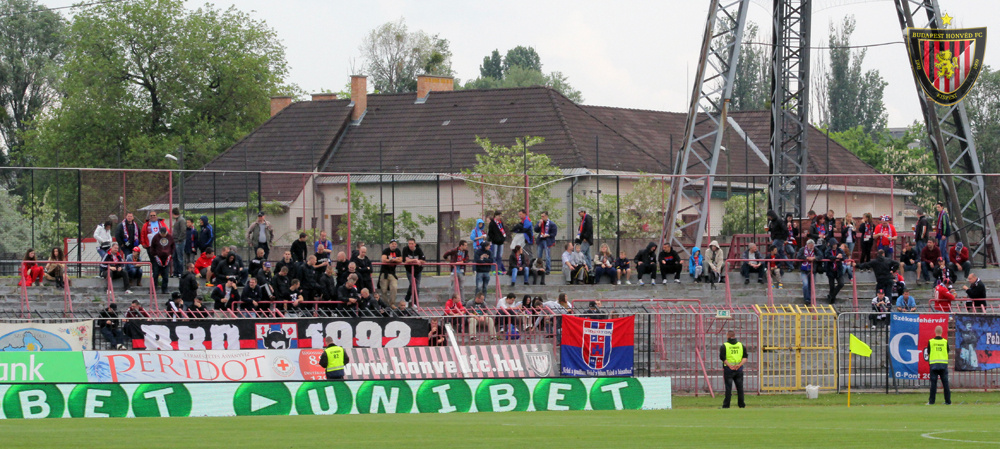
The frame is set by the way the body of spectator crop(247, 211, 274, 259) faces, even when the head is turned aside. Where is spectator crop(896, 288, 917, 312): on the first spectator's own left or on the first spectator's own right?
on the first spectator's own left

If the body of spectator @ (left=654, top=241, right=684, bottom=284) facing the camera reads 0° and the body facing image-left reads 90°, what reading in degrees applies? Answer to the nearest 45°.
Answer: approximately 0°

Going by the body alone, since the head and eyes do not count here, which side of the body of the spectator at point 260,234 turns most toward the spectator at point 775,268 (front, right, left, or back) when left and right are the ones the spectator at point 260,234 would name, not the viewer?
left

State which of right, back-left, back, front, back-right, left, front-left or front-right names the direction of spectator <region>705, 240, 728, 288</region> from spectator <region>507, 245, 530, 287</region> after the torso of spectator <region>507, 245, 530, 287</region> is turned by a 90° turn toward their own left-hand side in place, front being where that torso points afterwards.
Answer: front

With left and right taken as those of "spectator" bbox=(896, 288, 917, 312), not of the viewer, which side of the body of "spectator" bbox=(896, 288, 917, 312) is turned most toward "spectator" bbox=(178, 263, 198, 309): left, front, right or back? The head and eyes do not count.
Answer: right

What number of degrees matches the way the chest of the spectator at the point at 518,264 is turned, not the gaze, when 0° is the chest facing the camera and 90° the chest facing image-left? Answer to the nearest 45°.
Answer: approximately 0°

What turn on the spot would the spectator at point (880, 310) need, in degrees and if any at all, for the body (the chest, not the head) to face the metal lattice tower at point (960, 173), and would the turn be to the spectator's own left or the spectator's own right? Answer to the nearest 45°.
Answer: approximately 180°

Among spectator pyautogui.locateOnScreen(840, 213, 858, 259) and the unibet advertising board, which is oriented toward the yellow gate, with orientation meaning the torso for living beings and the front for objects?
the spectator

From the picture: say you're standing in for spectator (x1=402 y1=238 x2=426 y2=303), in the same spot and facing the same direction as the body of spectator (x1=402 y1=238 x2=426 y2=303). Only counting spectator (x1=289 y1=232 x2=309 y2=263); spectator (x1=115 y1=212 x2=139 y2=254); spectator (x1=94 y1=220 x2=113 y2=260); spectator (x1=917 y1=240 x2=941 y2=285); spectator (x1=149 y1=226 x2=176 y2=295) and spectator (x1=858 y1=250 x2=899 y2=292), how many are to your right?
4

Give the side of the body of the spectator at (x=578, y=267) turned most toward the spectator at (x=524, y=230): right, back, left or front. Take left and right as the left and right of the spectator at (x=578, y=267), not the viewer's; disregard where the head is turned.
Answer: right

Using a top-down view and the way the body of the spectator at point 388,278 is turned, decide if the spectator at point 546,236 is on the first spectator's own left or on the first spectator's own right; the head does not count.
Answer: on the first spectator's own left

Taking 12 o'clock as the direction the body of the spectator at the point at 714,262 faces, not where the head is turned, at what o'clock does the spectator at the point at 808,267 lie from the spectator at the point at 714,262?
the spectator at the point at 808,267 is roughly at 10 o'clock from the spectator at the point at 714,262.
